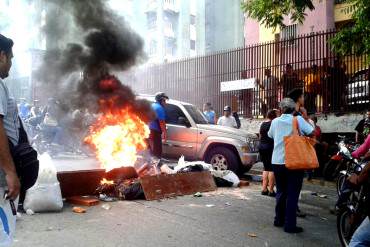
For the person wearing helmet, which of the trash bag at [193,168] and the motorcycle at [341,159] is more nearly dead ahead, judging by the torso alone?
the motorcycle

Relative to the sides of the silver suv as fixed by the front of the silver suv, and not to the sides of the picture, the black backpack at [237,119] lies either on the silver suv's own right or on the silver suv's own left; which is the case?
on the silver suv's own left

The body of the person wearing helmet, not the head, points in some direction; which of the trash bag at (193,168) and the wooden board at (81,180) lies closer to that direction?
the trash bag

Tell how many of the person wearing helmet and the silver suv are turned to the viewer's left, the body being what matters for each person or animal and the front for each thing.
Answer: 0

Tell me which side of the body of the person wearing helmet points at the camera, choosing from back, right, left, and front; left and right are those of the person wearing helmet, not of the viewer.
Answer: right

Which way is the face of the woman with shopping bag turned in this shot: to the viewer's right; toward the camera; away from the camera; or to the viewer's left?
away from the camera

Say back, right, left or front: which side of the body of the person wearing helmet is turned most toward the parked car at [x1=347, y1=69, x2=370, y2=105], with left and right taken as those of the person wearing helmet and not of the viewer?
front

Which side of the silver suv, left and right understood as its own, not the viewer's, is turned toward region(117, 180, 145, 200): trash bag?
right

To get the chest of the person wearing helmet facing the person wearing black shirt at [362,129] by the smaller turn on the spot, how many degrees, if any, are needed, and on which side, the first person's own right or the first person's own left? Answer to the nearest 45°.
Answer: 0° — they already face them

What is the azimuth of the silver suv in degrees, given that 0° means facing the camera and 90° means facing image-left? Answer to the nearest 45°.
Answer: approximately 315°

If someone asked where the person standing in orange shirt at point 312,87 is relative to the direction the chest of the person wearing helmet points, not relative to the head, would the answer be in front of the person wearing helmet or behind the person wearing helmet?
in front
